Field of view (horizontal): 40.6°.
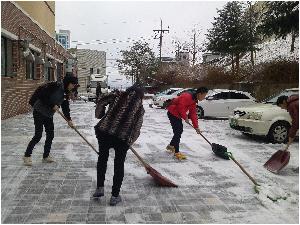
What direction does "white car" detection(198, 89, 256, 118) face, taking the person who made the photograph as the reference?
facing to the left of the viewer

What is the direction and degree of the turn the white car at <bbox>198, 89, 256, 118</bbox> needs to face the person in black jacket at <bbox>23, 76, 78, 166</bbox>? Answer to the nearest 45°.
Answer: approximately 90° to its left

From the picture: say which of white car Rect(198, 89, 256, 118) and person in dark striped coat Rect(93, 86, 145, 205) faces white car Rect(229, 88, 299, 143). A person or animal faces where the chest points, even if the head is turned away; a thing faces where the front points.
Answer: the person in dark striped coat

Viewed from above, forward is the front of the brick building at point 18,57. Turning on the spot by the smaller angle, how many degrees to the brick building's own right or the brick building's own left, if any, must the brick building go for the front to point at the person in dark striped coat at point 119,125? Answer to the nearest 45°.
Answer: approximately 90° to the brick building's own right

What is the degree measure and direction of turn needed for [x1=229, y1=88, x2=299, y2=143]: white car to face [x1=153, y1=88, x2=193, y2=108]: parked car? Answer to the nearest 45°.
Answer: approximately 90° to its right

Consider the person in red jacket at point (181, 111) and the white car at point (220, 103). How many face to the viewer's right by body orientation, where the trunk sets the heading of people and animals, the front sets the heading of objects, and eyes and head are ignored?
1

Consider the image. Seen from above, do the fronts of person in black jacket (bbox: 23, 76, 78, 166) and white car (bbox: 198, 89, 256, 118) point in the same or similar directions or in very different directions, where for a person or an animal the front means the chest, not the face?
very different directions

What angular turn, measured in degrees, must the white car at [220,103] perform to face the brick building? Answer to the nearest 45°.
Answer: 0° — it already faces it

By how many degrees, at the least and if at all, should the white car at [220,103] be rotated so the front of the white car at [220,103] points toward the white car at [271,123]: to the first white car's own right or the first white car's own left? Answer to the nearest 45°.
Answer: approximately 90° to the first white car's own left
